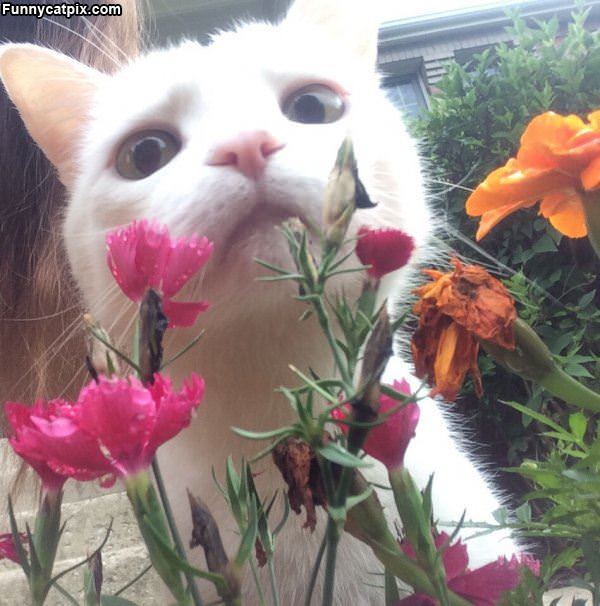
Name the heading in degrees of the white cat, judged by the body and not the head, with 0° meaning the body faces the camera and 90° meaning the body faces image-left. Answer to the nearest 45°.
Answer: approximately 0°

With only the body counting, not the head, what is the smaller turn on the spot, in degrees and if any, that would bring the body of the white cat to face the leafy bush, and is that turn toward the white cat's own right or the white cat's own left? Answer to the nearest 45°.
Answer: approximately 135° to the white cat's own left
